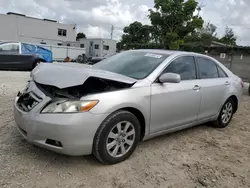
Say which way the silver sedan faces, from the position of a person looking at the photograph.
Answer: facing the viewer and to the left of the viewer

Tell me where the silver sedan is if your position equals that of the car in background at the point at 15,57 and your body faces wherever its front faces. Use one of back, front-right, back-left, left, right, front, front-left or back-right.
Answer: left

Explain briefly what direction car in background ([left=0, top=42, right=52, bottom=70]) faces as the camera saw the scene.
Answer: facing to the left of the viewer

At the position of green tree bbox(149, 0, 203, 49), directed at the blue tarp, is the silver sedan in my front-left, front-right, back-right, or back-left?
front-left

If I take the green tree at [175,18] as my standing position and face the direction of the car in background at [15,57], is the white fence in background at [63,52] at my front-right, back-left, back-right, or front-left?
front-right

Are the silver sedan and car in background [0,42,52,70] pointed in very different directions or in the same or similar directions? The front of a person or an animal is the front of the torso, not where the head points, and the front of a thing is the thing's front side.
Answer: same or similar directions

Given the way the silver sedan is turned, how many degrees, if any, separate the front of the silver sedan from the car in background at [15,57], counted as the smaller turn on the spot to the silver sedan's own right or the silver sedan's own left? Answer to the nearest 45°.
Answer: approximately 90° to the silver sedan's own right

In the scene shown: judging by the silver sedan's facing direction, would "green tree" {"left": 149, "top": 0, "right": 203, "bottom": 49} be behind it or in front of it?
behind

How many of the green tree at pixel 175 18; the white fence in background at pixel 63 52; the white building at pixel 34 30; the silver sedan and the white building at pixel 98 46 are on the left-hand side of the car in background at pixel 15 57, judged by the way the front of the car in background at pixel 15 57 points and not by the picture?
1

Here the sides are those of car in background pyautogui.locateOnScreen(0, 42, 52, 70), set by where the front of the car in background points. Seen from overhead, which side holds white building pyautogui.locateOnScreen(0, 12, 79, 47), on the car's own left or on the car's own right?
on the car's own right

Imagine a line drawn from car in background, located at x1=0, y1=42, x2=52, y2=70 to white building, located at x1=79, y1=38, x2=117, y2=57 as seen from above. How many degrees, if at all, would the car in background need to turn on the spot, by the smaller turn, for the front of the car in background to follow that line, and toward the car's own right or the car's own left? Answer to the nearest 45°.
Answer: approximately 135° to the car's own right

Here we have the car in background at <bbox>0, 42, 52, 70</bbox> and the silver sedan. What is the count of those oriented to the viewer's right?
0

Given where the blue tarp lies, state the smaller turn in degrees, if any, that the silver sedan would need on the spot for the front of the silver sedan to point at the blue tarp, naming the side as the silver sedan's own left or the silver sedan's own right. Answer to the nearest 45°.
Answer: approximately 90° to the silver sedan's own right
